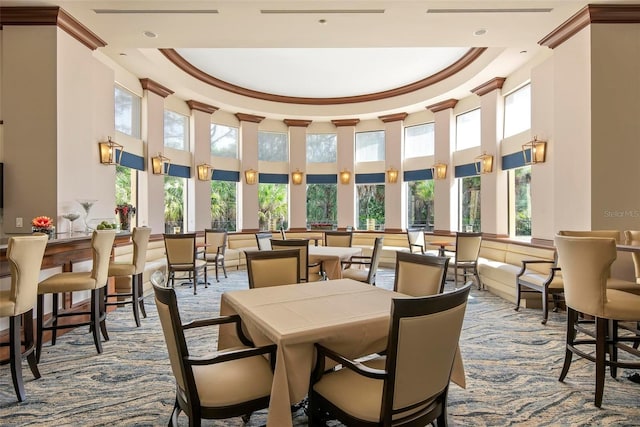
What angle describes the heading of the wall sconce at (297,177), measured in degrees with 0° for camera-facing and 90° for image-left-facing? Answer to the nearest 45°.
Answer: approximately 0°

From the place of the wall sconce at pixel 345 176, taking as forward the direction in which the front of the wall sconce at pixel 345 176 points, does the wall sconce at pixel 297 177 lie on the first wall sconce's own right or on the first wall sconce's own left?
on the first wall sconce's own right

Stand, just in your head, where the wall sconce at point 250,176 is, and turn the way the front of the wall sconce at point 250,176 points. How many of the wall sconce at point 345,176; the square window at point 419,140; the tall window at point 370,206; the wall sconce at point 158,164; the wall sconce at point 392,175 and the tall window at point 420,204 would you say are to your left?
5

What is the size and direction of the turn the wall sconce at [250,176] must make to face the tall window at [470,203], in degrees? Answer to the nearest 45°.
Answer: approximately 45° to its left

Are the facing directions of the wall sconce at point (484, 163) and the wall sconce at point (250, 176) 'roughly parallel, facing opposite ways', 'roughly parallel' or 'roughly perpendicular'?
roughly perpendicular

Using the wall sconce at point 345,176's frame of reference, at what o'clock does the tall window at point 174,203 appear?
The tall window is roughly at 2 o'clock from the wall sconce.

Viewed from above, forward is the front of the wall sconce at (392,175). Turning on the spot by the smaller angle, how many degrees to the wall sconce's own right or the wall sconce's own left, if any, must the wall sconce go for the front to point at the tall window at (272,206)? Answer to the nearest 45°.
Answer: approximately 90° to the wall sconce's own right

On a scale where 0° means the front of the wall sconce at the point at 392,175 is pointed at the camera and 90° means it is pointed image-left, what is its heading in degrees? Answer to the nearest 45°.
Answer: approximately 0°

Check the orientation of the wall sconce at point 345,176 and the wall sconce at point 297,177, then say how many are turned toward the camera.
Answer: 2

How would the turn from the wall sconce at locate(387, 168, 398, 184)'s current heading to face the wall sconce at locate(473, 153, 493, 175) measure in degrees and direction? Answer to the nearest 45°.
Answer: approximately 45° to its left
